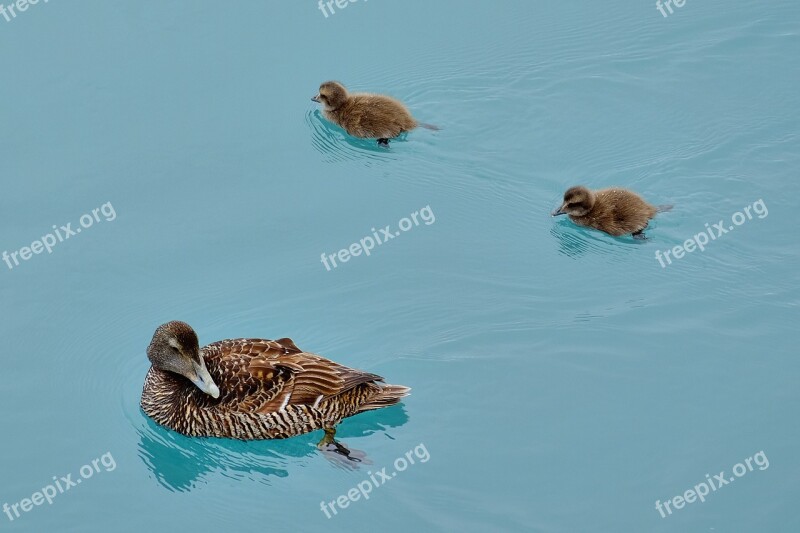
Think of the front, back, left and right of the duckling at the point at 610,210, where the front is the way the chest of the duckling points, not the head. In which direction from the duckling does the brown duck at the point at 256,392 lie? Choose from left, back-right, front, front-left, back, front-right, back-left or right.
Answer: front-left

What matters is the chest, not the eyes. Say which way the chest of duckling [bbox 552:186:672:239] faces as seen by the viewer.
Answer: to the viewer's left

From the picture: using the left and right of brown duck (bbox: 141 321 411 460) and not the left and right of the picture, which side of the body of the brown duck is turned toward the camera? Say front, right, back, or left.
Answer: left

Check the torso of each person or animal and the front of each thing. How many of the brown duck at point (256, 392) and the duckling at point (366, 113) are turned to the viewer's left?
2

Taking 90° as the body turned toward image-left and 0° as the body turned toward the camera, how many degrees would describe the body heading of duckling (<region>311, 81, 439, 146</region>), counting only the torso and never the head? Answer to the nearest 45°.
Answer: approximately 90°
